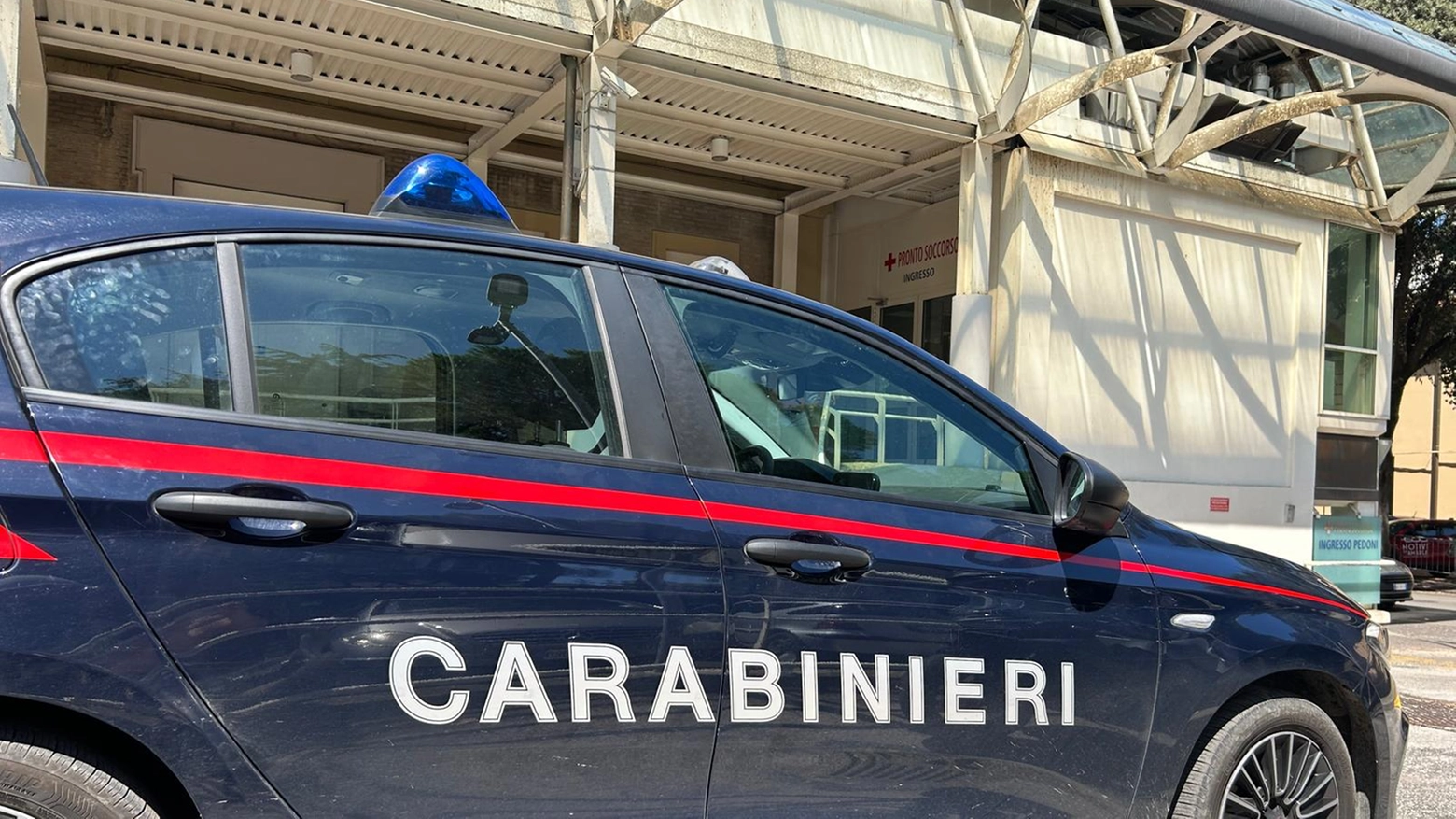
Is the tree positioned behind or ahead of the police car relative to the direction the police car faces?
ahead

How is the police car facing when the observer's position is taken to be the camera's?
facing away from the viewer and to the right of the viewer

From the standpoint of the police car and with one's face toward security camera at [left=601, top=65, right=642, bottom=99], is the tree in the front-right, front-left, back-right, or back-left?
front-right

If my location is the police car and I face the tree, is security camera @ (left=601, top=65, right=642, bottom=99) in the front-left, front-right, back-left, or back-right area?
front-left

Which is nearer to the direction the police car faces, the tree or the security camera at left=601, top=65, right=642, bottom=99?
the tree

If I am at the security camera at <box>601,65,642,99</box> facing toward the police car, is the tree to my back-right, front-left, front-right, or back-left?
back-left
